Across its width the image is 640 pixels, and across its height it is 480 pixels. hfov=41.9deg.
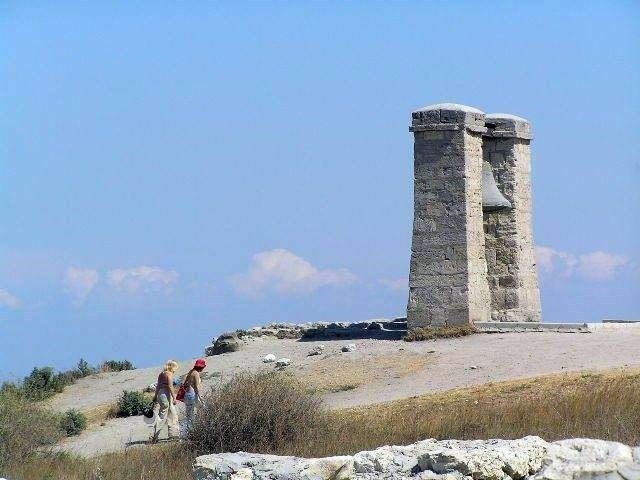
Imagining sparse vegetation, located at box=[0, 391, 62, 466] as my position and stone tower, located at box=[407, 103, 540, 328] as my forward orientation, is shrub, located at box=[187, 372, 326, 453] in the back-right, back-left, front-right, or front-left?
front-right

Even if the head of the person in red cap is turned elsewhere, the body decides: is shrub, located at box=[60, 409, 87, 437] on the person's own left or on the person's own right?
on the person's own left

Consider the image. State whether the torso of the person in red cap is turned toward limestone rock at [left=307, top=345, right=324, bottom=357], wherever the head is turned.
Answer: no

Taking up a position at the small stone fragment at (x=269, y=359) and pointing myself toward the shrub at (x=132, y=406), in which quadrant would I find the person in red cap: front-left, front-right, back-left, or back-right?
front-left

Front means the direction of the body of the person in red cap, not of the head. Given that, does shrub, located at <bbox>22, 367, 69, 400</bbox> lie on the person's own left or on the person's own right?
on the person's own left
